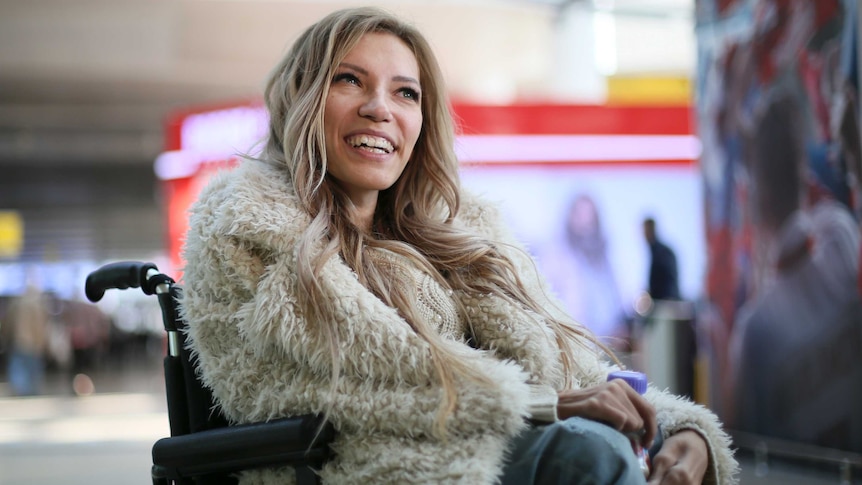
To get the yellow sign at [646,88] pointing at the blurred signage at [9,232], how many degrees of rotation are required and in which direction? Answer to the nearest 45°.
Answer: approximately 90° to its right

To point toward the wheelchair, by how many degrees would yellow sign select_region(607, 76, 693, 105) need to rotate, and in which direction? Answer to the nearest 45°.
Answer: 0° — it already faces it

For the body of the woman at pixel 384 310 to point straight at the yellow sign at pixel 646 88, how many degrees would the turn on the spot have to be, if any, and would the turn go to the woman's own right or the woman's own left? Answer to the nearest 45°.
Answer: approximately 135° to the woman's own left

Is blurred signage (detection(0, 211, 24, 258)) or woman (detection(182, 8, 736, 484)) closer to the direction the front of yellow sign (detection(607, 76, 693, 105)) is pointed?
the woman

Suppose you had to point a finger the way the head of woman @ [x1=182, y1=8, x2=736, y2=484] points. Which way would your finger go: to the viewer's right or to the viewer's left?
to the viewer's right

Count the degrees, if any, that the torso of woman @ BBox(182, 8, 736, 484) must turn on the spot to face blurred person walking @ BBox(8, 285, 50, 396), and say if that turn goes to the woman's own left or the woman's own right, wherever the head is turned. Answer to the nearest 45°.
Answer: approximately 180°

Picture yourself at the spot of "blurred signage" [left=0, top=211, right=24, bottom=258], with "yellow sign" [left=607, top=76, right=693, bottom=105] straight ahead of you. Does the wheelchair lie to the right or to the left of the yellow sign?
right

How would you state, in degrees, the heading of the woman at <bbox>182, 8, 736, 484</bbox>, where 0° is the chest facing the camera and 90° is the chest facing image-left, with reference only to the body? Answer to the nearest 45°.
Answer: approximately 315°

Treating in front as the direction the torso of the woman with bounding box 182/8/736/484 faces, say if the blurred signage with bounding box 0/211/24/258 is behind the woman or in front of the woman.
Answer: behind
